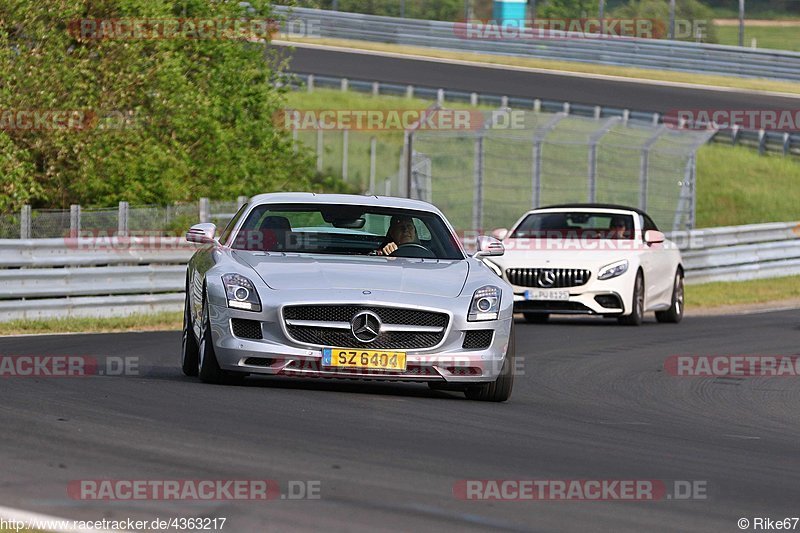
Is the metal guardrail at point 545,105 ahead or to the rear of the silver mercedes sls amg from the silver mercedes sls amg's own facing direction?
to the rear

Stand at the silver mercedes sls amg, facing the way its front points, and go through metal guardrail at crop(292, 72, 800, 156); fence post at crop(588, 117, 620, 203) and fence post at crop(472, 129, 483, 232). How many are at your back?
3

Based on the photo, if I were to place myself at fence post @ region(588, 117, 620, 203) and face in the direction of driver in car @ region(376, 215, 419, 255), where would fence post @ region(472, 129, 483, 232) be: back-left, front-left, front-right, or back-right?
front-right

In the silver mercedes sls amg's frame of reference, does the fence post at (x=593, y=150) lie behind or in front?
behind

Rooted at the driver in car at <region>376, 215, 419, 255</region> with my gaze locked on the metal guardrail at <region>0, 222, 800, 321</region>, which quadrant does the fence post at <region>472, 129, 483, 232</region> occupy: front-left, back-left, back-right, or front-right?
front-right

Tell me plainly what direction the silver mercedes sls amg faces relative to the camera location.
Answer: facing the viewer

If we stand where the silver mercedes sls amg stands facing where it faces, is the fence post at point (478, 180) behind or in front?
behind

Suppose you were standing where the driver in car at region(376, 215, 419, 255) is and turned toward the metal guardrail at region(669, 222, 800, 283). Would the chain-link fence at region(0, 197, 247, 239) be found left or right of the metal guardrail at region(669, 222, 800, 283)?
left

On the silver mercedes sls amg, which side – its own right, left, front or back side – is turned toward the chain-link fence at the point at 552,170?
back

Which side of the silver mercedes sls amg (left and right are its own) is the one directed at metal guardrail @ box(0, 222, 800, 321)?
back

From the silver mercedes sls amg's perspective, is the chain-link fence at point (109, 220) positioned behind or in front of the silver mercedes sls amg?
behind
